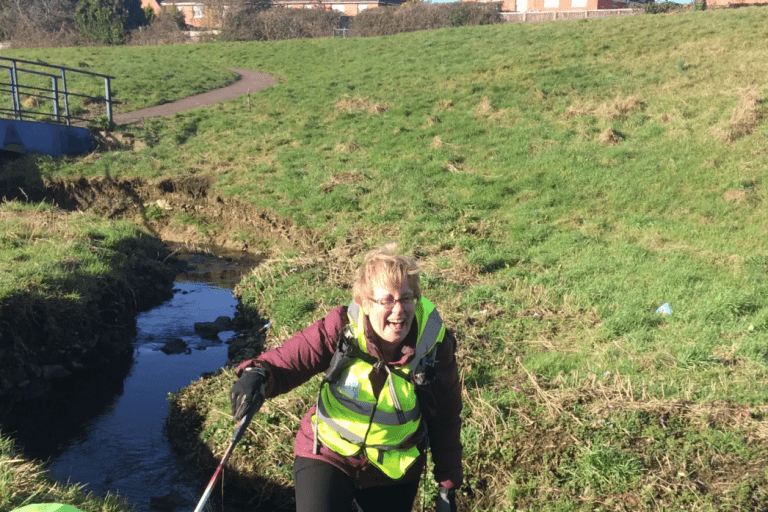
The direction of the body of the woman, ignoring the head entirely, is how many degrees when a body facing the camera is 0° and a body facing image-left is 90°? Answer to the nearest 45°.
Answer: approximately 0°

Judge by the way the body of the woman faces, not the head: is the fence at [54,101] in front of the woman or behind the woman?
behind

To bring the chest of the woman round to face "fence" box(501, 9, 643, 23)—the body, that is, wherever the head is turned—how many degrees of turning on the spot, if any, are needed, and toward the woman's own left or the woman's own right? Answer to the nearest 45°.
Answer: approximately 180°

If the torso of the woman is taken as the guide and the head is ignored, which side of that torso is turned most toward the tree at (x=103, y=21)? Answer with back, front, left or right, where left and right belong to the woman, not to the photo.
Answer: back

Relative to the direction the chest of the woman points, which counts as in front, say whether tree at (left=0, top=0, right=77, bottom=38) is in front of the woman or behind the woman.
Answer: behind
